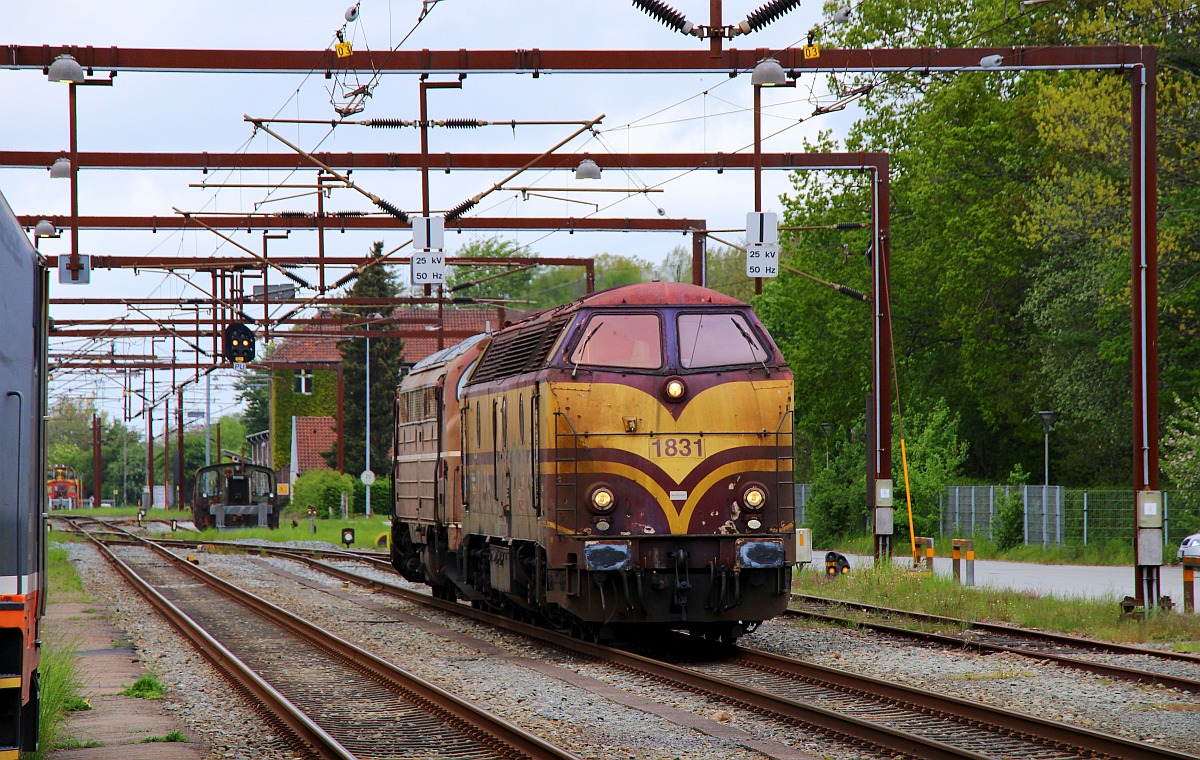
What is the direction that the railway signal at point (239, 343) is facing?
toward the camera

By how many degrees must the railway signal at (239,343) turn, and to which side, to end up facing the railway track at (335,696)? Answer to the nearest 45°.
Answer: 0° — it already faces it

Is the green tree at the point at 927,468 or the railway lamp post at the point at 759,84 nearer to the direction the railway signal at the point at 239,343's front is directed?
the railway lamp post

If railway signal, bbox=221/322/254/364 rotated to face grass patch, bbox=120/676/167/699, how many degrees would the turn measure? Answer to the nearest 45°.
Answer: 0° — it already faces it

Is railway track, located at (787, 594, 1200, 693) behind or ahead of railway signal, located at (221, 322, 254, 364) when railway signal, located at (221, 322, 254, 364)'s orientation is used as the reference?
ahead

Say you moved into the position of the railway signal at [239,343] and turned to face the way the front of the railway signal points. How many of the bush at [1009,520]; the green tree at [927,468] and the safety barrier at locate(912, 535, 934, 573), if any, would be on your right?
0

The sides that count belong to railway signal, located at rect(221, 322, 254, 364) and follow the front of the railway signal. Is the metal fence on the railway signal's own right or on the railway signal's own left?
on the railway signal's own left

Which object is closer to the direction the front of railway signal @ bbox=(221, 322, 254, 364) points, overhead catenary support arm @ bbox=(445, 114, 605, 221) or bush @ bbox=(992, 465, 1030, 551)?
the overhead catenary support arm

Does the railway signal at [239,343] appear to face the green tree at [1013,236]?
no

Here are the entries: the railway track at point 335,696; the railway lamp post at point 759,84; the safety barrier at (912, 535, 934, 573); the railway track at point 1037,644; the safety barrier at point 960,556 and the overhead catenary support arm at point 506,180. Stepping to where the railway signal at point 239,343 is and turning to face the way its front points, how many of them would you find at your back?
0
